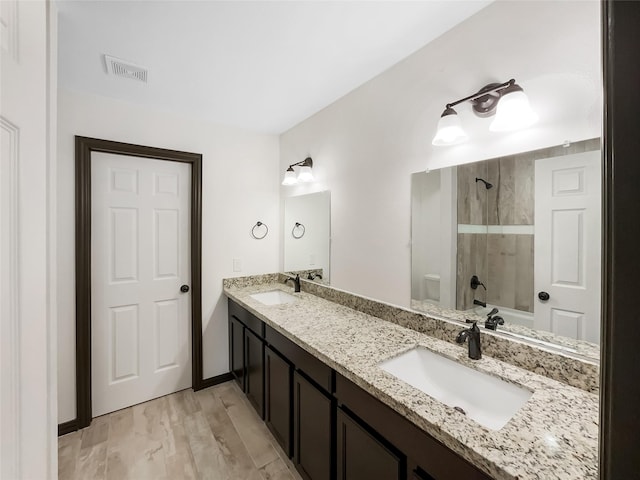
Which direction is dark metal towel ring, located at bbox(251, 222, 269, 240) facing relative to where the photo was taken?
toward the camera

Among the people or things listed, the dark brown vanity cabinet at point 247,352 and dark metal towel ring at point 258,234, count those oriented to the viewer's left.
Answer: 1

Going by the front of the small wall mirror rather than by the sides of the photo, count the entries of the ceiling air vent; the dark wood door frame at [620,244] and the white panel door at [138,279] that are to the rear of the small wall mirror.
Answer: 0

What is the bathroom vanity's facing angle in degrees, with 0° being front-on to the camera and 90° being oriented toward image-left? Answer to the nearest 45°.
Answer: approximately 45°

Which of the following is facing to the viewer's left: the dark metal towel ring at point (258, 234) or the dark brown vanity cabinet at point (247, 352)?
the dark brown vanity cabinet

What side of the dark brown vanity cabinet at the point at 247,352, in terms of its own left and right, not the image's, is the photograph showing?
left

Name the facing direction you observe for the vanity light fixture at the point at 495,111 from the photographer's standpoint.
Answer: facing the viewer and to the left of the viewer

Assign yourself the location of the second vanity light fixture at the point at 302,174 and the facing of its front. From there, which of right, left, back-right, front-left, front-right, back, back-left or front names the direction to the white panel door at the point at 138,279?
front-right

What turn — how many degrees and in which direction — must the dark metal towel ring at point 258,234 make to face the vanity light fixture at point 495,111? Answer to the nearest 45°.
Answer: approximately 45° to its left

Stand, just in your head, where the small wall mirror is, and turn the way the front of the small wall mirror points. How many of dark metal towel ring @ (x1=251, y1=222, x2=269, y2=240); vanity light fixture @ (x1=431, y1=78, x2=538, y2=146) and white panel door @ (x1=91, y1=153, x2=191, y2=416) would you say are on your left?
1

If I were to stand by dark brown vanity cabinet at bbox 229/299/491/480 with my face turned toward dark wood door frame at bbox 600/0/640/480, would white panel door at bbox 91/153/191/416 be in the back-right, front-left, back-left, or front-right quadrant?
back-right

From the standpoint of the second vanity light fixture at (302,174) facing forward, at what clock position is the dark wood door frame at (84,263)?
The dark wood door frame is roughly at 1 o'clock from the second vanity light fixture.

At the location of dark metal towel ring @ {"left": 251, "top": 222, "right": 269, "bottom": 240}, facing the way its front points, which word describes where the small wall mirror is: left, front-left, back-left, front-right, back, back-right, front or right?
front-left

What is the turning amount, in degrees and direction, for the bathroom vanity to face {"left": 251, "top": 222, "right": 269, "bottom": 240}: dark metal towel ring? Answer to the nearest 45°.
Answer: approximately 90° to its right

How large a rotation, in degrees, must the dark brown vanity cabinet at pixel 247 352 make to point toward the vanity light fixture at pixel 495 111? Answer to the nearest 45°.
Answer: approximately 135° to its left
